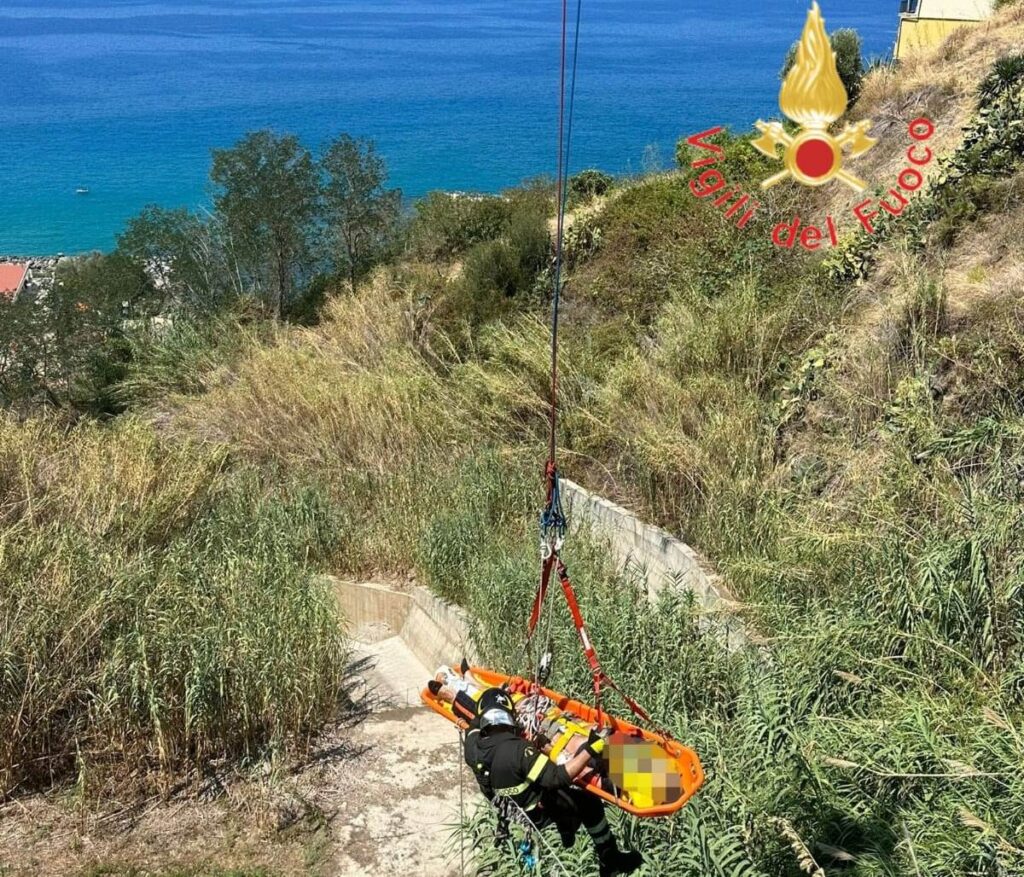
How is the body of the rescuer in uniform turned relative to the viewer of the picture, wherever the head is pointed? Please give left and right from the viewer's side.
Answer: facing away from the viewer and to the right of the viewer

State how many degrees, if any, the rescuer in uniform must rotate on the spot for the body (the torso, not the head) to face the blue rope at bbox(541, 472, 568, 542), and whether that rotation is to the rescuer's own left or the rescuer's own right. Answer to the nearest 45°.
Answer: approximately 45° to the rescuer's own left

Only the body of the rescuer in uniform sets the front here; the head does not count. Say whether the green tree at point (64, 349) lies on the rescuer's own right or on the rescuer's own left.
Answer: on the rescuer's own left

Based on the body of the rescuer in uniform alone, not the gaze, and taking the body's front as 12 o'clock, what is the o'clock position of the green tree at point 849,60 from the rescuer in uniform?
The green tree is roughly at 11 o'clock from the rescuer in uniform.

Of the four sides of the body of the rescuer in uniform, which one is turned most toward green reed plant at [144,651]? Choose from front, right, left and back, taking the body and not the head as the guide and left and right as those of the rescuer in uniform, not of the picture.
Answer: left

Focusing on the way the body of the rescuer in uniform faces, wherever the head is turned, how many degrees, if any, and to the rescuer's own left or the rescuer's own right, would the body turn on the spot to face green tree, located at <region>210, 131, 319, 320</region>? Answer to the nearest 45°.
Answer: approximately 45° to the rescuer's own left
